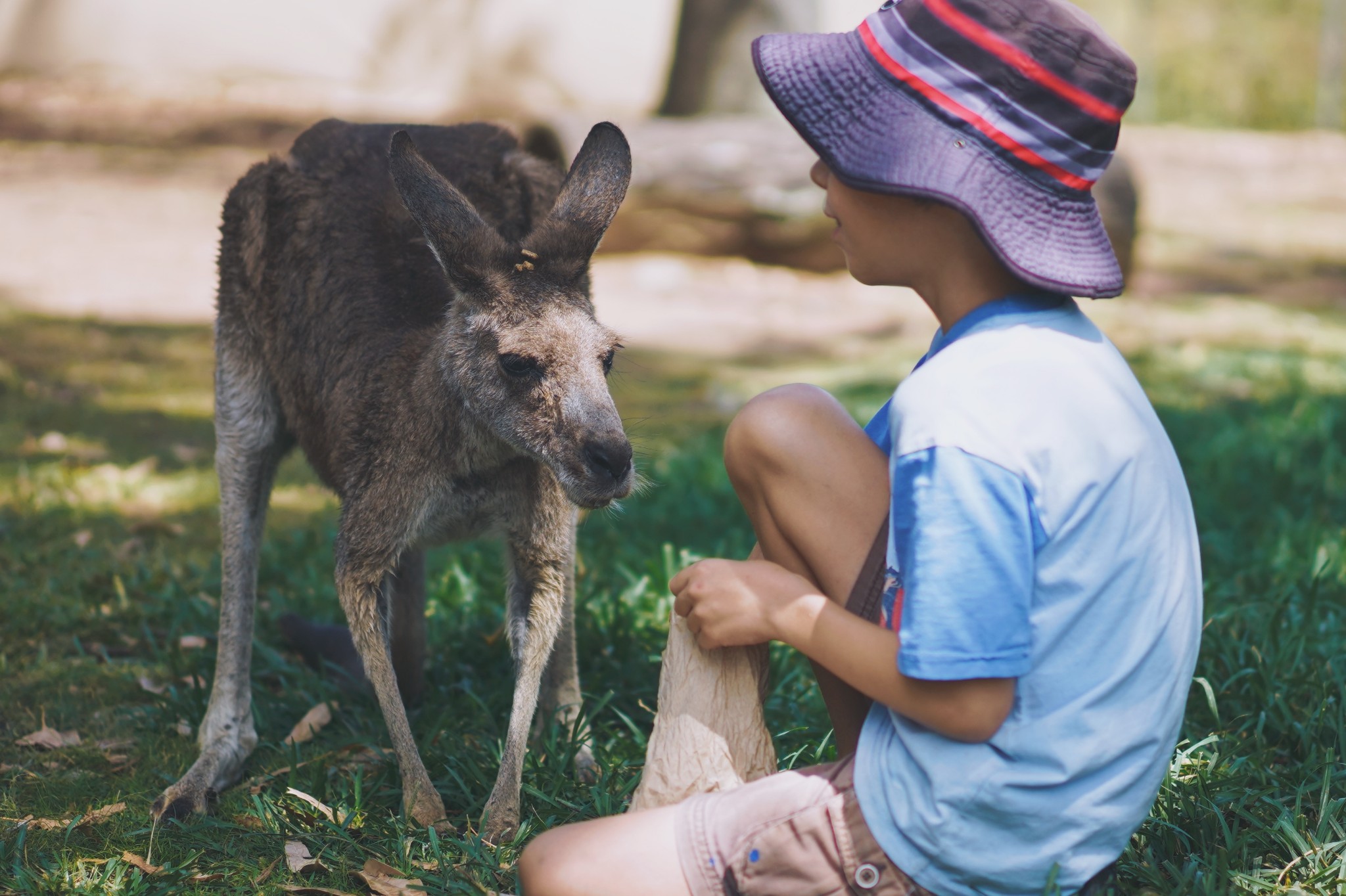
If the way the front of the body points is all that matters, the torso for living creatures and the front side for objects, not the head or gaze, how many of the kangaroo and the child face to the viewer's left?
1

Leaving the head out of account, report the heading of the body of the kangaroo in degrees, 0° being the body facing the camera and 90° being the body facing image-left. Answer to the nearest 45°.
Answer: approximately 315°

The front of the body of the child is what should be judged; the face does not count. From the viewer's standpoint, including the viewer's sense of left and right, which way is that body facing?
facing to the left of the viewer

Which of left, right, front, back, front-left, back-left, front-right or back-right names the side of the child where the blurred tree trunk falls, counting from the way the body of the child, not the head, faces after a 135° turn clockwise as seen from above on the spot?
front-left

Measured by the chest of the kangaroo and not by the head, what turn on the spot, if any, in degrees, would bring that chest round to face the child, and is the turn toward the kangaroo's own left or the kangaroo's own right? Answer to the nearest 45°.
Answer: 0° — it already faces them

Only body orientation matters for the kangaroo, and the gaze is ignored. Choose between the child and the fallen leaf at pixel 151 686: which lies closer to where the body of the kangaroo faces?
the child
